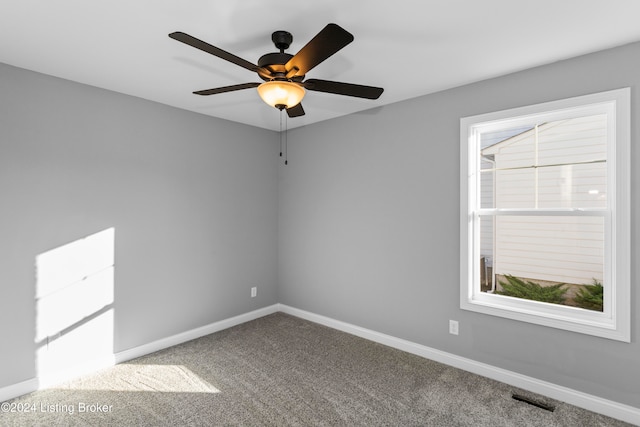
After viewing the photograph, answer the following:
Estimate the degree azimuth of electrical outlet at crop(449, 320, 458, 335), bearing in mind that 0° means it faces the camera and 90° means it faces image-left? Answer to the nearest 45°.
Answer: approximately 45°

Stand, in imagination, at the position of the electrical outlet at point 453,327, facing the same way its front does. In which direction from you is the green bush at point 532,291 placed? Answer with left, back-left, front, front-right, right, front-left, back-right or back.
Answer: back-left
